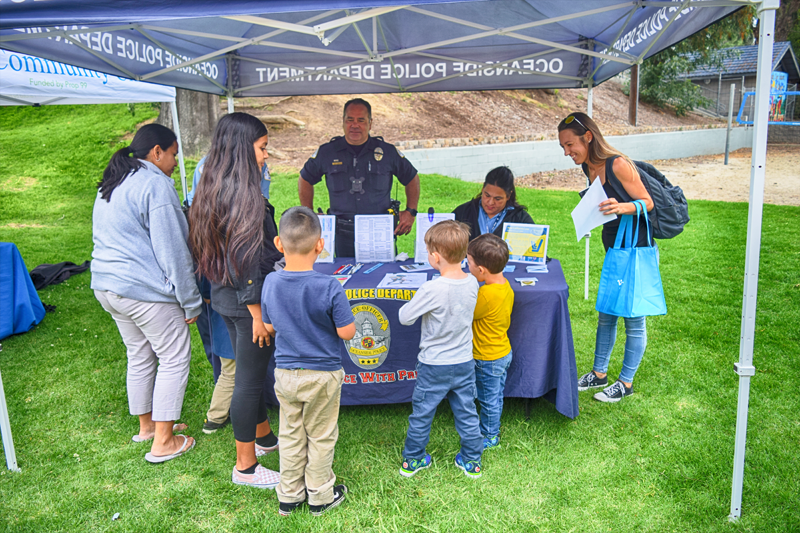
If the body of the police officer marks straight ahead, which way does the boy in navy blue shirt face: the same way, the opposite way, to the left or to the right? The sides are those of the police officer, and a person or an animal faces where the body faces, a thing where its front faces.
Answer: the opposite way

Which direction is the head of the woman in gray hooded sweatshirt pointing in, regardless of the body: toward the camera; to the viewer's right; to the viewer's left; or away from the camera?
to the viewer's right

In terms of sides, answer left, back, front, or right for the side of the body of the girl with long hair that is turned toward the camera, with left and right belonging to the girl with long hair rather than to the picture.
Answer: right

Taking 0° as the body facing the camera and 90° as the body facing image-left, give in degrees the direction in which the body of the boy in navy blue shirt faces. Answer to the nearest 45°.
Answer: approximately 180°

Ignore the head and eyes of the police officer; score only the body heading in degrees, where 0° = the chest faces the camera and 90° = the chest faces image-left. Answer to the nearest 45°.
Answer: approximately 0°

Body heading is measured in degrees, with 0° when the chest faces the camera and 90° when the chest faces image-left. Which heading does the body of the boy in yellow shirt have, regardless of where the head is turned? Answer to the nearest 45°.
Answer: approximately 135°

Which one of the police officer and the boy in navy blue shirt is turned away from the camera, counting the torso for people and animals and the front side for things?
the boy in navy blue shirt

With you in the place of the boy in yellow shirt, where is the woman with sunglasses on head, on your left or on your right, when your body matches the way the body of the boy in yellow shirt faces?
on your right

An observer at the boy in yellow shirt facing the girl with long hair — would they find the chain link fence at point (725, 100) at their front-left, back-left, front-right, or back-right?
back-right
